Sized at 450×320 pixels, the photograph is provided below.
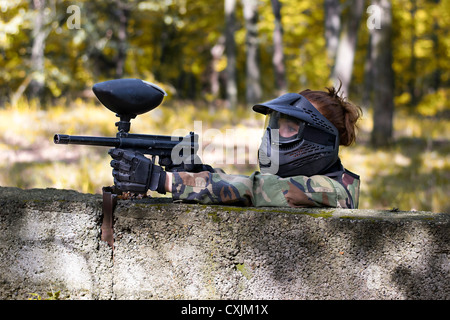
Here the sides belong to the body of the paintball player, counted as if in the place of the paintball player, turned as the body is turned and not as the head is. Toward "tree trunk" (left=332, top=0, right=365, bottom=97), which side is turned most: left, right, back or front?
right

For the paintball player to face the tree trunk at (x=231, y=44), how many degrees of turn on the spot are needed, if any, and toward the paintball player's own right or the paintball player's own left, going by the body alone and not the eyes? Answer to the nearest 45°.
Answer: approximately 90° to the paintball player's own right

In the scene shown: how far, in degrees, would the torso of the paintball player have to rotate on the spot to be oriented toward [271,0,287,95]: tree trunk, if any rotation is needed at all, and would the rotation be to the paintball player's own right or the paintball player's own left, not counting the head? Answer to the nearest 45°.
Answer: approximately 90° to the paintball player's own right

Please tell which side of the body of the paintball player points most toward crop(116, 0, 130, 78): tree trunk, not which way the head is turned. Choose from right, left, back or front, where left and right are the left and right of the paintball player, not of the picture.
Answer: right

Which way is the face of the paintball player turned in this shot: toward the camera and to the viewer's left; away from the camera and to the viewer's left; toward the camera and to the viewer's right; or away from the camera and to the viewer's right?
toward the camera and to the viewer's left

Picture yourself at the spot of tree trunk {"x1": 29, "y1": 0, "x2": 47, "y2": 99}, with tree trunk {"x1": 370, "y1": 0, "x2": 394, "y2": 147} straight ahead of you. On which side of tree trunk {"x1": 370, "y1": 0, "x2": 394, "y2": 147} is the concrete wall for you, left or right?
right

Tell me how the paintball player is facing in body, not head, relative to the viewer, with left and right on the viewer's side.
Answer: facing to the left of the viewer

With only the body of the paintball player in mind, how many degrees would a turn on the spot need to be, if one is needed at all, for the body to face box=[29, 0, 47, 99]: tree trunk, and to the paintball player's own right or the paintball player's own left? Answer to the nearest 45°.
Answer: approximately 45° to the paintball player's own right

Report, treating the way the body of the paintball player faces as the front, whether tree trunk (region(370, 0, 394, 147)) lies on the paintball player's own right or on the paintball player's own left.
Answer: on the paintball player's own right

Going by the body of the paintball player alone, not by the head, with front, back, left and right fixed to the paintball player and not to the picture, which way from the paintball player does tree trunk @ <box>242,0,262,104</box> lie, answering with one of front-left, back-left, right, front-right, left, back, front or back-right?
right
